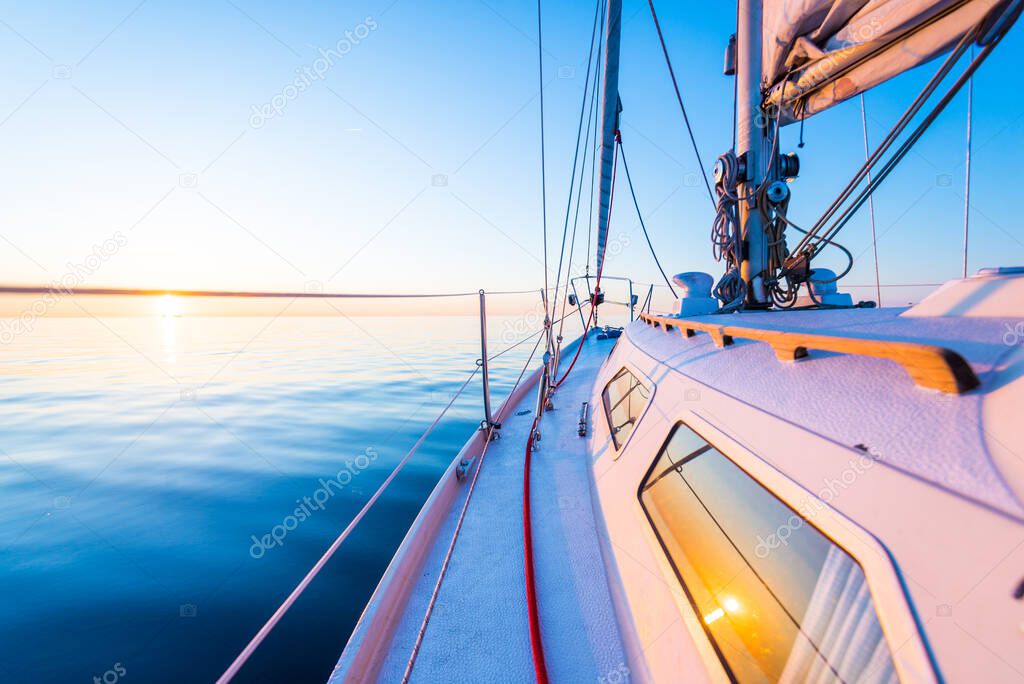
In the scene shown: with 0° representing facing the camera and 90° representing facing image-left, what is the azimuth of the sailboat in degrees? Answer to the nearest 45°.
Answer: approximately 180°
